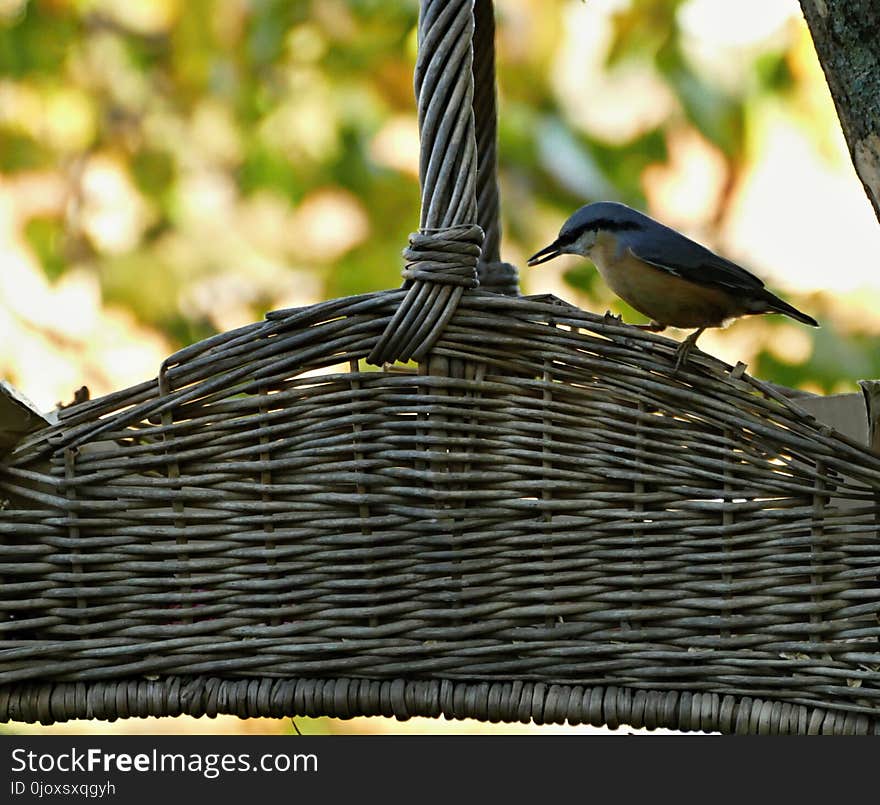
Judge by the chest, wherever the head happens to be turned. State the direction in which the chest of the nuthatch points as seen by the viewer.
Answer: to the viewer's left
